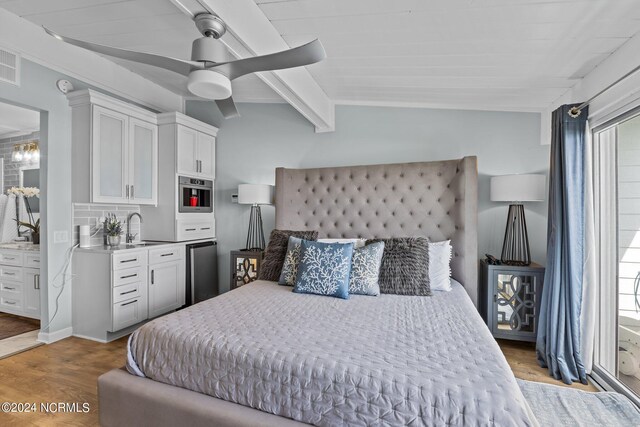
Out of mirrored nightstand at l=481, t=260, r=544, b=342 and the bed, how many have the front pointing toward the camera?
2

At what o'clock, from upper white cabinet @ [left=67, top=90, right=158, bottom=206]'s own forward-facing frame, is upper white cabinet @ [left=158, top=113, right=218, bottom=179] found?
upper white cabinet @ [left=158, top=113, right=218, bottom=179] is roughly at 10 o'clock from upper white cabinet @ [left=67, top=90, right=158, bottom=206].

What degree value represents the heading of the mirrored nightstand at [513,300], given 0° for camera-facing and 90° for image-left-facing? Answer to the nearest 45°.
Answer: approximately 0°

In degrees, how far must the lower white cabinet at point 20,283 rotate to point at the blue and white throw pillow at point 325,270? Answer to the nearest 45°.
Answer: approximately 90° to its left

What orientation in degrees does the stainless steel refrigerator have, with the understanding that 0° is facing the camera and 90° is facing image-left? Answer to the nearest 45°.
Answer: approximately 315°

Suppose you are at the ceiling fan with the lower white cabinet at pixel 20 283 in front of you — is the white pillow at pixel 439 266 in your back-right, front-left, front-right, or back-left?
back-right
